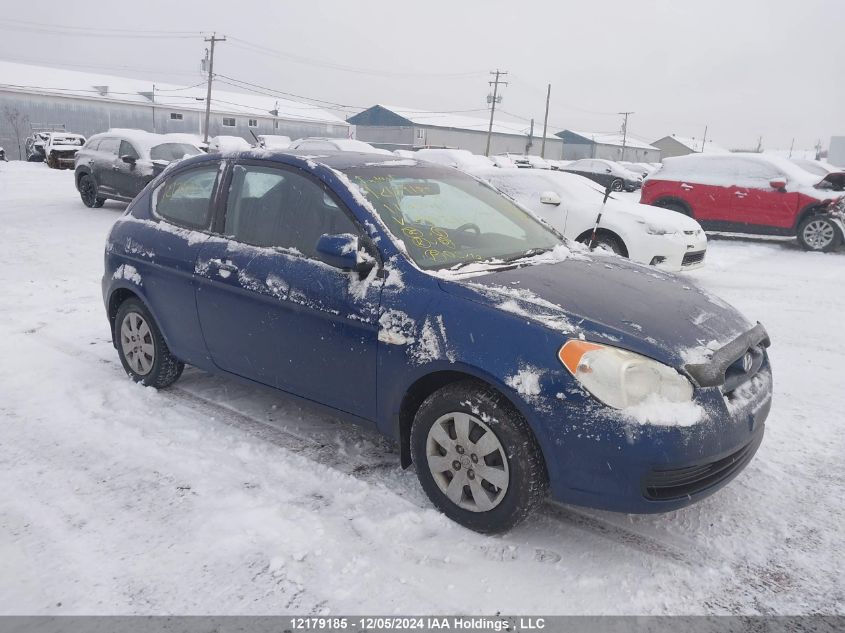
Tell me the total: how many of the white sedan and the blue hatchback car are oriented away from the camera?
0

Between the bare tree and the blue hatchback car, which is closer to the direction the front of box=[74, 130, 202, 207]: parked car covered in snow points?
the blue hatchback car

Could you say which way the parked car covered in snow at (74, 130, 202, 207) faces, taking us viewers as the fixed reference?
facing the viewer and to the right of the viewer

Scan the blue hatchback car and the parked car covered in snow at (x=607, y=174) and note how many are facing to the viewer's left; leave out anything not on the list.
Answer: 0

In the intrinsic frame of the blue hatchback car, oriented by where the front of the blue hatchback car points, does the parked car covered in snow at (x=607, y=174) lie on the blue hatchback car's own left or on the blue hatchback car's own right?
on the blue hatchback car's own left

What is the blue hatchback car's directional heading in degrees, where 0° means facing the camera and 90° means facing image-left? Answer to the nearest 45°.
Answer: approximately 315°

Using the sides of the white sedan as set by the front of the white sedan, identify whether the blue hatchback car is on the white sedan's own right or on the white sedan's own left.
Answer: on the white sedan's own right

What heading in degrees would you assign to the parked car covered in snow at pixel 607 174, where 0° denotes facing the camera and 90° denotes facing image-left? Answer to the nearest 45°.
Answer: approximately 315°

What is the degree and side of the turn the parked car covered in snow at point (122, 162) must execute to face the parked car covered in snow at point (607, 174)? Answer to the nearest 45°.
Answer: approximately 90° to its left

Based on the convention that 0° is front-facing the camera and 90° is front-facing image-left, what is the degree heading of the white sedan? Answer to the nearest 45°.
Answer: approximately 315°

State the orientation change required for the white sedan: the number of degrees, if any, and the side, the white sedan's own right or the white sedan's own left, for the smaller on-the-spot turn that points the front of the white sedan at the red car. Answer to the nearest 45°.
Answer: approximately 90° to the white sedan's own left
